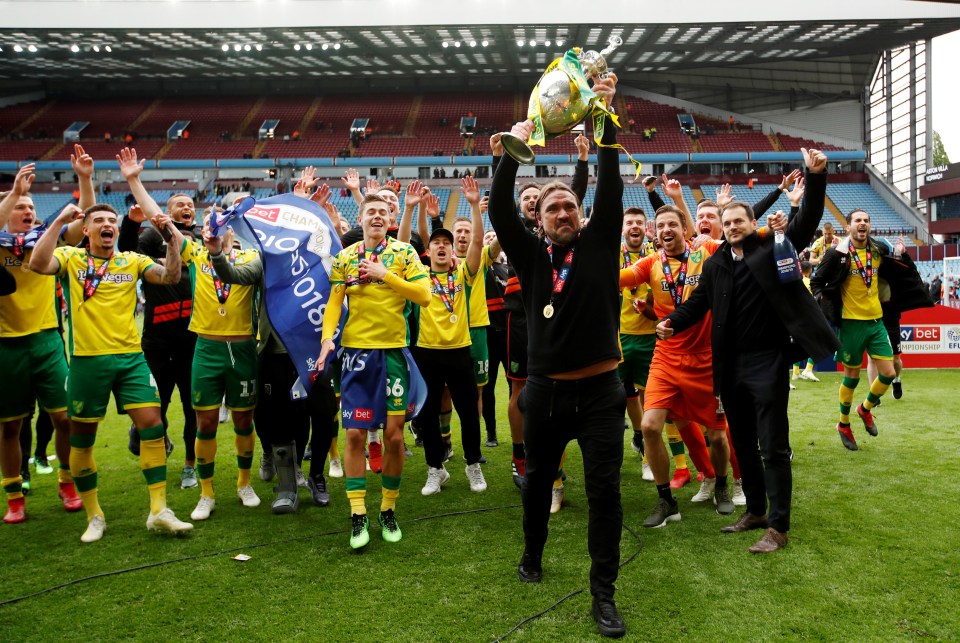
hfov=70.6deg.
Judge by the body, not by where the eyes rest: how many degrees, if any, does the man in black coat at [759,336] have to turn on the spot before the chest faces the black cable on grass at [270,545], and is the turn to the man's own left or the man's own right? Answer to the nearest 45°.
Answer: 0° — they already face it

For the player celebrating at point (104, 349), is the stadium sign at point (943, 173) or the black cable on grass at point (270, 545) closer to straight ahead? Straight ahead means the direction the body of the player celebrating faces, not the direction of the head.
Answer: the black cable on grass

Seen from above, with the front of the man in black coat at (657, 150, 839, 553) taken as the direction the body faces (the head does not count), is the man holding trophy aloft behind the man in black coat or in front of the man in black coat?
in front

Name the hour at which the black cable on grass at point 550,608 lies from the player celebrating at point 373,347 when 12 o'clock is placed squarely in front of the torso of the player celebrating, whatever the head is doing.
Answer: The black cable on grass is roughly at 11 o'clock from the player celebrating.

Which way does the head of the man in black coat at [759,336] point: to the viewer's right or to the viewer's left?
to the viewer's left

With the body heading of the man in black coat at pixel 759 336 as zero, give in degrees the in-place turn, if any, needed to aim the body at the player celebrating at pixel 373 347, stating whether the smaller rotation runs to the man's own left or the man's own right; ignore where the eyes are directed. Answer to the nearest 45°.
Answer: approximately 45° to the man's own right

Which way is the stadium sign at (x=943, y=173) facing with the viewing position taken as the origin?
facing the viewer and to the left of the viewer

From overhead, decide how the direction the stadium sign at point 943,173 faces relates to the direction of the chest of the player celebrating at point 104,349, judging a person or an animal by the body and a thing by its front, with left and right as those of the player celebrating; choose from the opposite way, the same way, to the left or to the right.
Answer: to the right

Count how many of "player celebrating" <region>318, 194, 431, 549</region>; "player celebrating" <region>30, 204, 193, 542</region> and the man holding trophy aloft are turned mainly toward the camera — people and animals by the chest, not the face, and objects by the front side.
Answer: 3

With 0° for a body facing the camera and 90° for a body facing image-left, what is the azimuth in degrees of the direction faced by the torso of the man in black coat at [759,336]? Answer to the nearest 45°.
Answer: approximately 45°

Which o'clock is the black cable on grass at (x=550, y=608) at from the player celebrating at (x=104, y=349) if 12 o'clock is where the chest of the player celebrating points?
The black cable on grass is roughly at 11 o'clock from the player celebrating.

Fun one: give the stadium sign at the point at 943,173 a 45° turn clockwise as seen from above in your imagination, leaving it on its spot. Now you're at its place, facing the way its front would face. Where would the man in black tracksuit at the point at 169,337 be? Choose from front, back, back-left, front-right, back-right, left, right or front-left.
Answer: left

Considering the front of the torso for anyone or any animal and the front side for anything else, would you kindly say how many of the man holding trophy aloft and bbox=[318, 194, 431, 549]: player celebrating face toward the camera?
2
